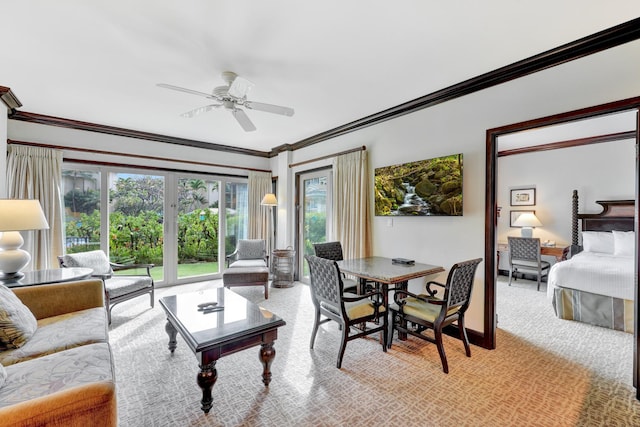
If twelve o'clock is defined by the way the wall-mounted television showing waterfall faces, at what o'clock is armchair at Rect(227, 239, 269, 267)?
The armchair is roughly at 2 o'clock from the wall-mounted television showing waterfall.

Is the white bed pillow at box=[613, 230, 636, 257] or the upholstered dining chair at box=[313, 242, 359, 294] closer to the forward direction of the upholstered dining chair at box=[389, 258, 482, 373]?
the upholstered dining chair

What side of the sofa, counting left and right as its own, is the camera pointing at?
right

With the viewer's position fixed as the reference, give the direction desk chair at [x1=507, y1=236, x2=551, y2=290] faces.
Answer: facing away from the viewer and to the right of the viewer

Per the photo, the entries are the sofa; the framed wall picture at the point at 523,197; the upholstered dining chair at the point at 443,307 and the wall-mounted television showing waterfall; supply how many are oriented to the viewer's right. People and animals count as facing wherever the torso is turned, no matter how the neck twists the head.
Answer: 1

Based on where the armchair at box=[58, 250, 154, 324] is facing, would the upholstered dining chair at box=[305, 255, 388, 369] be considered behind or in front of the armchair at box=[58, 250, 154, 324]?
in front

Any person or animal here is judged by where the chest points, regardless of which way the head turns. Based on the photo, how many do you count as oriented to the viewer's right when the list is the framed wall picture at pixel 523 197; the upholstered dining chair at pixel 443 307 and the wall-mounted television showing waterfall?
0

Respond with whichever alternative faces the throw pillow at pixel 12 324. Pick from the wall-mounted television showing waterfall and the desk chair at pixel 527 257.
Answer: the wall-mounted television showing waterfall

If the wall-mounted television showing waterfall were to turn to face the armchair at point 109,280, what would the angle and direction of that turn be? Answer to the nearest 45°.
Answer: approximately 45° to its right

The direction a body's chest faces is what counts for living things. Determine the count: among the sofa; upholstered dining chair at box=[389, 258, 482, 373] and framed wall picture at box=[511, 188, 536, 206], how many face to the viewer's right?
1

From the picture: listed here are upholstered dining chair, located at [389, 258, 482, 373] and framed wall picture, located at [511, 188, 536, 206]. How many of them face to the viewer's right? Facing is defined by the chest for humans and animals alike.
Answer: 0

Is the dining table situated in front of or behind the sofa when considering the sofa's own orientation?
in front

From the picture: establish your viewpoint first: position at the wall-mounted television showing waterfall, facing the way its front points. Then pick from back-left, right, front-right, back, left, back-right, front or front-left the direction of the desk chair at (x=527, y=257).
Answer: back

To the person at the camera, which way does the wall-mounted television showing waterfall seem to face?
facing the viewer and to the left of the viewer

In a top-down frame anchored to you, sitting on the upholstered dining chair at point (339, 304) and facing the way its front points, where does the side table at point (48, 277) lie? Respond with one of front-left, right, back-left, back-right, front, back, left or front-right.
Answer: back-left

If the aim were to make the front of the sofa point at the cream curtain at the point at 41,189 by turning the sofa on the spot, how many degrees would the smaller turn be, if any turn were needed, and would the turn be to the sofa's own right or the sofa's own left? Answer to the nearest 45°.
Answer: approximately 90° to the sofa's own left
